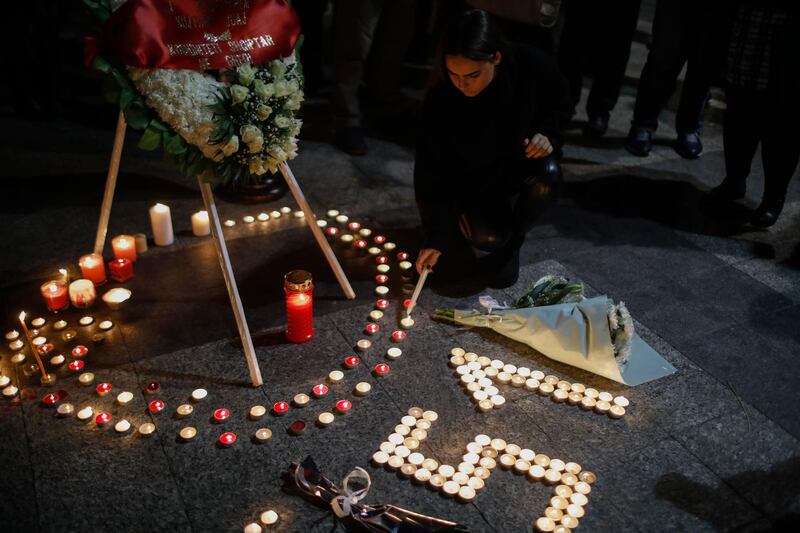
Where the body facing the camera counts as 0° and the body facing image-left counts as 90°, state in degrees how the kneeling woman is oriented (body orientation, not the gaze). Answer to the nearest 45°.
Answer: approximately 0°

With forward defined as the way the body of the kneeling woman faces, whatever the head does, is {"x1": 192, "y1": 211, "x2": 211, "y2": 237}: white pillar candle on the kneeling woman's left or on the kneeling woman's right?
on the kneeling woman's right

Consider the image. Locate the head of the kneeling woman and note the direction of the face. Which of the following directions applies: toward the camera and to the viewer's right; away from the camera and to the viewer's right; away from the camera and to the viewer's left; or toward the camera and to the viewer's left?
toward the camera and to the viewer's left

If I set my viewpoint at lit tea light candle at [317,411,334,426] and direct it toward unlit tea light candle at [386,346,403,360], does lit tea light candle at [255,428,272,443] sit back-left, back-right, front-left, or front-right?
back-left

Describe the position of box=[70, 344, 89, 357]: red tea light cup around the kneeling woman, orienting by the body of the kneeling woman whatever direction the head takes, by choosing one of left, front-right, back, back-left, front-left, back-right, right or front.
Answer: front-right

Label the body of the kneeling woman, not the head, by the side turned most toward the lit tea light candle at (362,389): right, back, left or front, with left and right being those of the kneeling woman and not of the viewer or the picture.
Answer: front

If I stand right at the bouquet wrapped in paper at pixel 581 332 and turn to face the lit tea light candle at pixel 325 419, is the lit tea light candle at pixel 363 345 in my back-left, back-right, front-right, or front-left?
front-right

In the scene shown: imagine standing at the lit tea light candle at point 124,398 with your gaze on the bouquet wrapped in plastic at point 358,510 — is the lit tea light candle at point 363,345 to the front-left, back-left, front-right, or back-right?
front-left

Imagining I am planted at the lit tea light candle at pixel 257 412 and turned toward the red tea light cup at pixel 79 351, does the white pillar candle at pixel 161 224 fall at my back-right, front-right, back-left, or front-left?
front-right

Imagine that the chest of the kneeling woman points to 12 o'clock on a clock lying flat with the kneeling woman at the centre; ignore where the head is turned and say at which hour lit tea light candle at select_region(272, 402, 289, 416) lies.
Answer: The lit tea light candle is roughly at 1 o'clock from the kneeling woman.

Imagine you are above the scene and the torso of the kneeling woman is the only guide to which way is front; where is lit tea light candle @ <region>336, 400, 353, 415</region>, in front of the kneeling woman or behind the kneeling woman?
in front

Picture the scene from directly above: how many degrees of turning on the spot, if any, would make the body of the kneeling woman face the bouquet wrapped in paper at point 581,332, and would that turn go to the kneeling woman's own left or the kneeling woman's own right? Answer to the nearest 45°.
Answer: approximately 45° to the kneeling woman's own left

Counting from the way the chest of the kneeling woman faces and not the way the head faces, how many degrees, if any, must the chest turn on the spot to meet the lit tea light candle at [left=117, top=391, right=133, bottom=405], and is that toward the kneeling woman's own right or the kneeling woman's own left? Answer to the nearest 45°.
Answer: approximately 45° to the kneeling woman's own right

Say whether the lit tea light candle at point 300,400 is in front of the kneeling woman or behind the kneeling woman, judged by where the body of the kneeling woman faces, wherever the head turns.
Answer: in front

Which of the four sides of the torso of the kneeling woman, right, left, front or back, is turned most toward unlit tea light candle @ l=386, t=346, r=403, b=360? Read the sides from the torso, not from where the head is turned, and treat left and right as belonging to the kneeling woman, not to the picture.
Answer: front

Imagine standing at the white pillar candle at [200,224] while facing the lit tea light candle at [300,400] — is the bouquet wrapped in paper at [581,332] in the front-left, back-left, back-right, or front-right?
front-left
